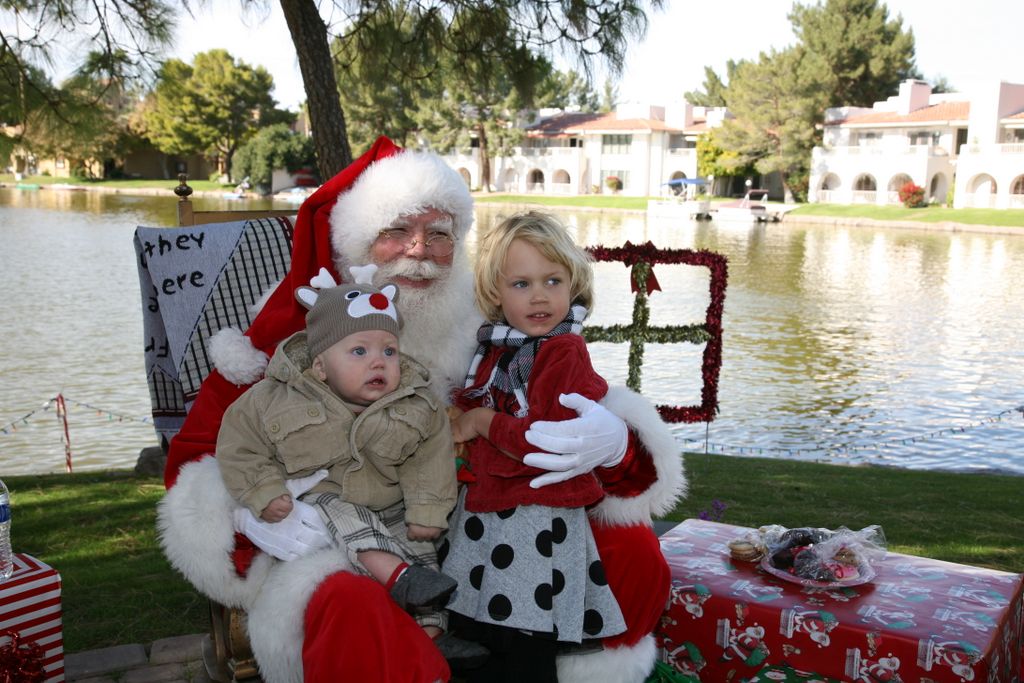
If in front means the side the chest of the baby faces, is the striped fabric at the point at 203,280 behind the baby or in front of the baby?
behind

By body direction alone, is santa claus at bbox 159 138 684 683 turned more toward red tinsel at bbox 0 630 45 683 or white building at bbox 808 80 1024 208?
the red tinsel

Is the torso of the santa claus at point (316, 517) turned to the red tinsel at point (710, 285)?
no

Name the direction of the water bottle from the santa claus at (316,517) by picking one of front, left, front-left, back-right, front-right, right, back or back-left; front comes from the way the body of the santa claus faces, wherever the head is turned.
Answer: right

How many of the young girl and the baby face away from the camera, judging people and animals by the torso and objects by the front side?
0

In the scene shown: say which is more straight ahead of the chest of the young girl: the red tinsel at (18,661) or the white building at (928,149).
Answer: the red tinsel

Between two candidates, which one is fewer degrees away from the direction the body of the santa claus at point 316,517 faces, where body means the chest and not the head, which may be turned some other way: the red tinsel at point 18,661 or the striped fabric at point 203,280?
the red tinsel

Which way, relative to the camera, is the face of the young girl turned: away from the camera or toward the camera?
toward the camera

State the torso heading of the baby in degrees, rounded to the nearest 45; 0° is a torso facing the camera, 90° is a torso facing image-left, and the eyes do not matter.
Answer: approximately 315°

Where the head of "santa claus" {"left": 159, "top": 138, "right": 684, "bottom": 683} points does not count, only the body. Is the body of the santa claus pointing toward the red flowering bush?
no

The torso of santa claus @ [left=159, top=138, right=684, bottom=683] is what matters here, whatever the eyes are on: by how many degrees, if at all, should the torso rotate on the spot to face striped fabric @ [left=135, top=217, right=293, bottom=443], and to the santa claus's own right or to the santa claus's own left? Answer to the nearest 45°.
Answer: approximately 135° to the santa claus's own right

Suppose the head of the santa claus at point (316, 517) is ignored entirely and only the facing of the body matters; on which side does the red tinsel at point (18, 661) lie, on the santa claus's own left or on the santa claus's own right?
on the santa claus's own right

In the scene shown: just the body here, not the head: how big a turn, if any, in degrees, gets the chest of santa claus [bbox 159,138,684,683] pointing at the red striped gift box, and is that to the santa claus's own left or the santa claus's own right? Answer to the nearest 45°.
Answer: approximately 90° to the santa claus's own right

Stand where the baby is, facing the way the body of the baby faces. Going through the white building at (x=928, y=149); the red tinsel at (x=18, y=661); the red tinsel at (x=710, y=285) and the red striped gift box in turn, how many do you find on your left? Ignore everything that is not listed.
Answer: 2

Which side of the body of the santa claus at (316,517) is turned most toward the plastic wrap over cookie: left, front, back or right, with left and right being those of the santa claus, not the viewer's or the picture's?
left

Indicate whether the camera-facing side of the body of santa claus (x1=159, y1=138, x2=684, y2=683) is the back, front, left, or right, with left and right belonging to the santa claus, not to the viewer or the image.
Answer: front
